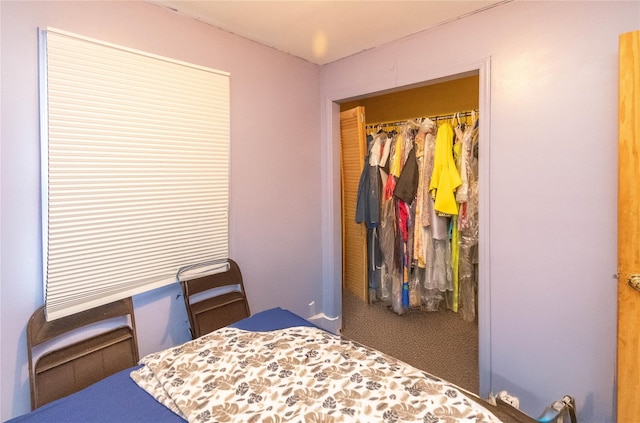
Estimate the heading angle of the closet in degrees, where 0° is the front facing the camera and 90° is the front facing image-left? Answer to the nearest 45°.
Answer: approximately 45°

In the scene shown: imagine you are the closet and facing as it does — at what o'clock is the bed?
The bed is roughly at 11 o'clock from the closet.
